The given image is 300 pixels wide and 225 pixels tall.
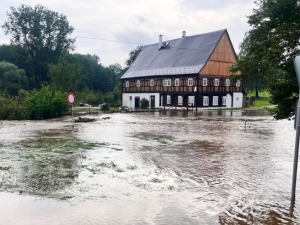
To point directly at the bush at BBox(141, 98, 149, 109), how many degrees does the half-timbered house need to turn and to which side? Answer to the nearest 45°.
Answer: approximately 45° to its right

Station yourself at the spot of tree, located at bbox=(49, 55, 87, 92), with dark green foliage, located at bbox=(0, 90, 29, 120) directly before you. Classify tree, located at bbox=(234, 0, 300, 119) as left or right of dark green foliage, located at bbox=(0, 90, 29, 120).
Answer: left

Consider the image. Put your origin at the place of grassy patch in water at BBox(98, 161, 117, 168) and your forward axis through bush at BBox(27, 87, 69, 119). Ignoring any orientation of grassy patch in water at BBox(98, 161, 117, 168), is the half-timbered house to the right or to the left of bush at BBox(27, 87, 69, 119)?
right

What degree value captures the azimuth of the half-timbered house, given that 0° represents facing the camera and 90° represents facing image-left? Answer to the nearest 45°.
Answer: approximately 45°
